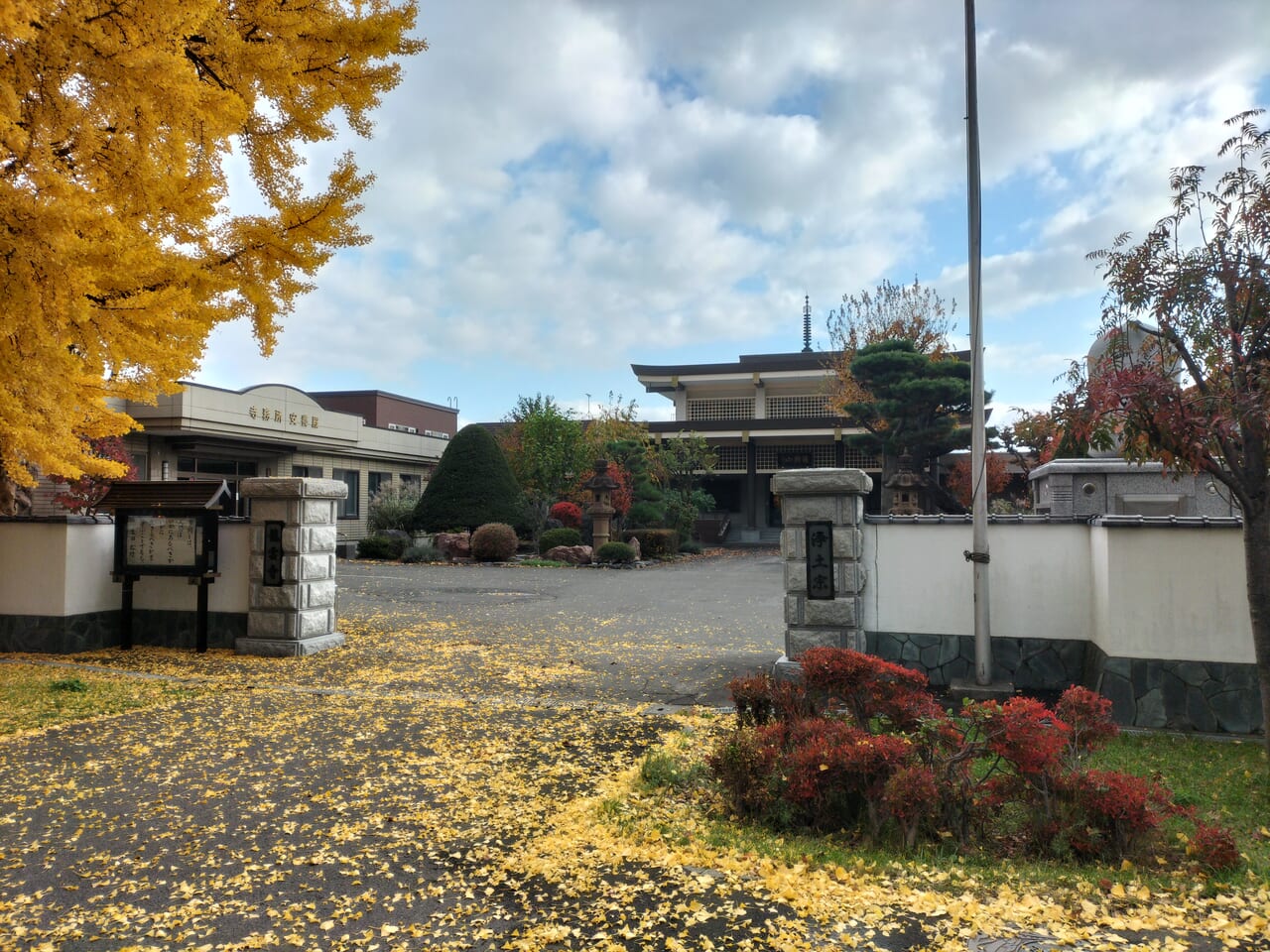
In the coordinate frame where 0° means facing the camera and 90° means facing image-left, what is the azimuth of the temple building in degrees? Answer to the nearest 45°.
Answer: approximately 0°

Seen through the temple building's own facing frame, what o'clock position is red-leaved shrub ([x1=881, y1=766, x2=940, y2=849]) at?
The red-leaved shrub is roughly at 12 o'clock from the temple building.

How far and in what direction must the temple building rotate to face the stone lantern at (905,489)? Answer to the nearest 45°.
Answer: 0° — it already faces it

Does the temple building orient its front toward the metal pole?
yes

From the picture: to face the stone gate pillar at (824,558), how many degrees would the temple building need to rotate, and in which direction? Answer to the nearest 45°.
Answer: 0° — it already faces it

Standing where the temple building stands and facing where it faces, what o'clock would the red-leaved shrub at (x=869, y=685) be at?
The red-leaved shrub is roughly at 12 o'clock from the temple building.

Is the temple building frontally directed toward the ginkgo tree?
yes

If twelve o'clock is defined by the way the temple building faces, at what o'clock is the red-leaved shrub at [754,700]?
The red-leaved shrub is roughly at 12 o'clock from the temple building.
